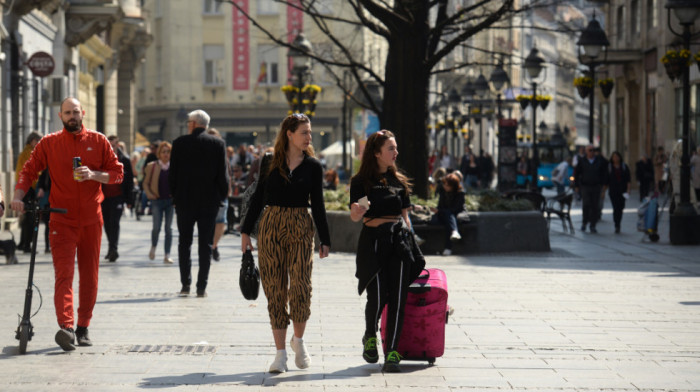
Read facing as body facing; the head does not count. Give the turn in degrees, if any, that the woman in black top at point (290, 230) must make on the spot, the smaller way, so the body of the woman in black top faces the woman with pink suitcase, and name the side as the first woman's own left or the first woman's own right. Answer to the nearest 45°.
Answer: approximately 90° to the first woman's own left

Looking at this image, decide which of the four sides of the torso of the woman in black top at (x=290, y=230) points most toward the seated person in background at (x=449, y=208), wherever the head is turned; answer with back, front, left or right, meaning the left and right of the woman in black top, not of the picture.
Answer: back

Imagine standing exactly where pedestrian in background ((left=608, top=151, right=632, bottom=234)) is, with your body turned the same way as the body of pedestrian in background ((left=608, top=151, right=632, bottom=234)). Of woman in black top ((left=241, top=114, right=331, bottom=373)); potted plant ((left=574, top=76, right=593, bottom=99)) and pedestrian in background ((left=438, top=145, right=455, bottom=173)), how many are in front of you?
1

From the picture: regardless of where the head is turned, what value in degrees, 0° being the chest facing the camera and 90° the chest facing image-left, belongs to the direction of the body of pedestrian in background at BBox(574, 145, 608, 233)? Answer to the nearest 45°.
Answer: approximately 0°

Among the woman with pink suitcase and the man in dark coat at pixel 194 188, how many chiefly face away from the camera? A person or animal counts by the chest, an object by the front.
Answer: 1

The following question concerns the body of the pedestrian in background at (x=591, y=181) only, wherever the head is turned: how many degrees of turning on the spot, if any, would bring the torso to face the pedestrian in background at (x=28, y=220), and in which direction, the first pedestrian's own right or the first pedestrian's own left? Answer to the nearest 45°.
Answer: approximately 45° to the first pedestrian's own right

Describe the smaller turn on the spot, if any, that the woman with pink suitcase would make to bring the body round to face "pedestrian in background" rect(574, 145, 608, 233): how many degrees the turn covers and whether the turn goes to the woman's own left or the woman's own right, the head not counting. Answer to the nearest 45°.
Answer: approximately 180°

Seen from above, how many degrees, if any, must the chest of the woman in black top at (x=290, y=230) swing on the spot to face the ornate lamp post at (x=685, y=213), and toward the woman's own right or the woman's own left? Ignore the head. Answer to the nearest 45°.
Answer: approximately 135° to the woman's own left
